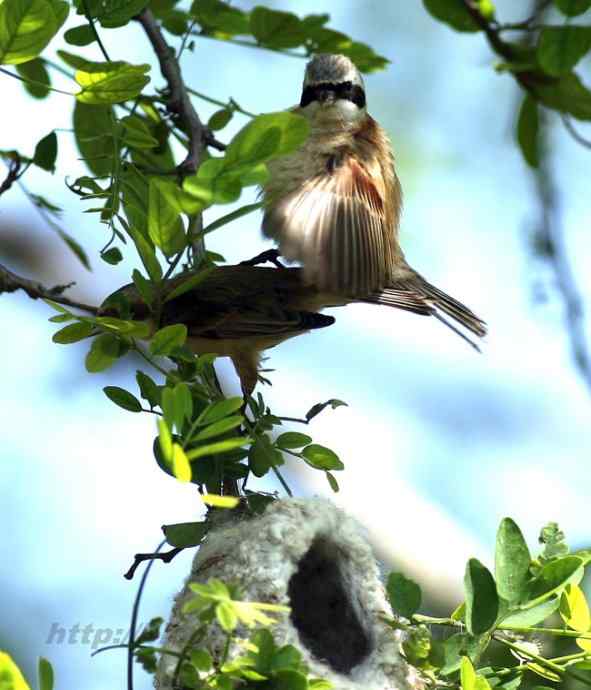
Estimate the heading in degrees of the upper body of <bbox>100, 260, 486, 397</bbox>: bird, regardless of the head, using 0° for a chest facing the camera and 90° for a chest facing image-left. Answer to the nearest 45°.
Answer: approximately 90°
